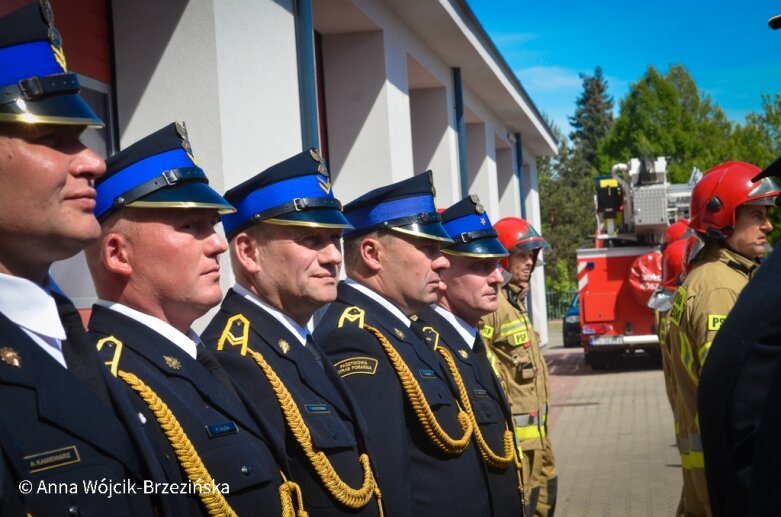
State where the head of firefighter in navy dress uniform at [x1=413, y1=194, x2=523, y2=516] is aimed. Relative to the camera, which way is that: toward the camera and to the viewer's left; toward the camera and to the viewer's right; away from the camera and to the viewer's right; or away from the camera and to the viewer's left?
toward the camera and to the viewer's right

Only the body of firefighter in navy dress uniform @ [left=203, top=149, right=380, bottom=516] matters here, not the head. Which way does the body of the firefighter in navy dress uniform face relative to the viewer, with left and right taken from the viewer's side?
facing the viewer and to the right of the viewer

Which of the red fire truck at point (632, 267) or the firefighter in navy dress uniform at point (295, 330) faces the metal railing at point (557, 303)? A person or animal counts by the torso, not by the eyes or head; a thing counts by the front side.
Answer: the red fire truck

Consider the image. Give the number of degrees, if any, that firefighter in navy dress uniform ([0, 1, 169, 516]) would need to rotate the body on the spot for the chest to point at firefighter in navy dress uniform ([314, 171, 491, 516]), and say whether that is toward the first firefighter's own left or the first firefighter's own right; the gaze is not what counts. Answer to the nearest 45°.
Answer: approximately 90° to the first firefighter's own left

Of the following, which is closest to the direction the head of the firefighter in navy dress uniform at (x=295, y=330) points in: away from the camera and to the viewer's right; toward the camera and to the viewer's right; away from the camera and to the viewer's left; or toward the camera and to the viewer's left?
toward the camera and to the viewer's right

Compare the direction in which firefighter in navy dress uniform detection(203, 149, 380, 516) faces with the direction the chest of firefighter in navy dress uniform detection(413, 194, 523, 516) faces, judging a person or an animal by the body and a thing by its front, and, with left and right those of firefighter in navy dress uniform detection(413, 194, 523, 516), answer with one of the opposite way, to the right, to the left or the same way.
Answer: the same way

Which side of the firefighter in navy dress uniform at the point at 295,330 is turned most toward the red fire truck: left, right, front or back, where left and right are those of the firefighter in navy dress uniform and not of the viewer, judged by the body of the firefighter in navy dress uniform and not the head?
left
